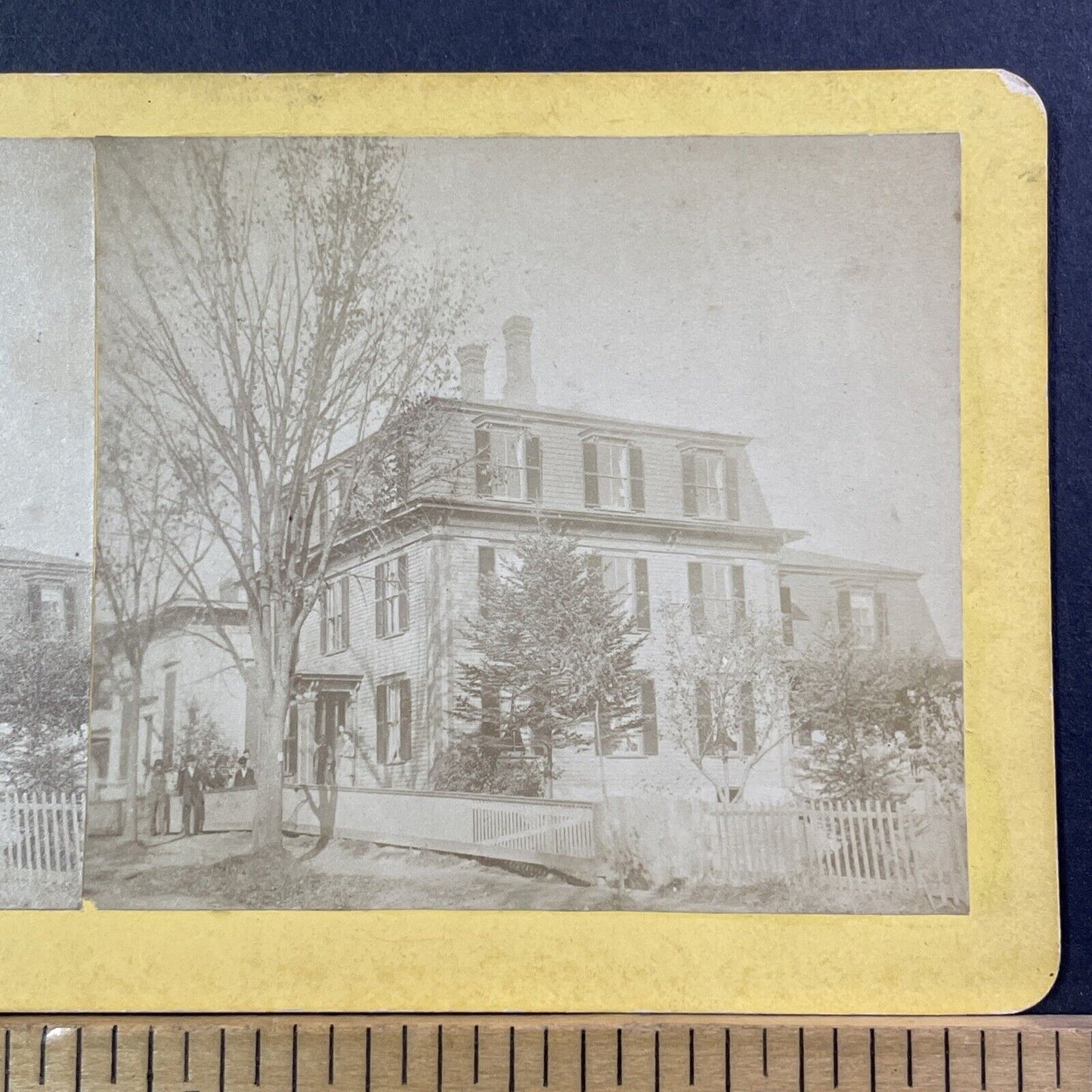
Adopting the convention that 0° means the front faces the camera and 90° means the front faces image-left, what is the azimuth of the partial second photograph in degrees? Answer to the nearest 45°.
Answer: approximately 0°

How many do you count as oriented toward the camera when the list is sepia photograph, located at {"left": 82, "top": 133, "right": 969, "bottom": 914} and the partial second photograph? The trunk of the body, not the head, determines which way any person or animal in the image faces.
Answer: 2

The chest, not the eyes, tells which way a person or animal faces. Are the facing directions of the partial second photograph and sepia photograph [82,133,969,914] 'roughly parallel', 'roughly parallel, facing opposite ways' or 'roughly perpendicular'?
roughly parallel

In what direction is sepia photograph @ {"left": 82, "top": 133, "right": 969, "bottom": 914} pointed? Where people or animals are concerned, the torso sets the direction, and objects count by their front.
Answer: toward the camera
